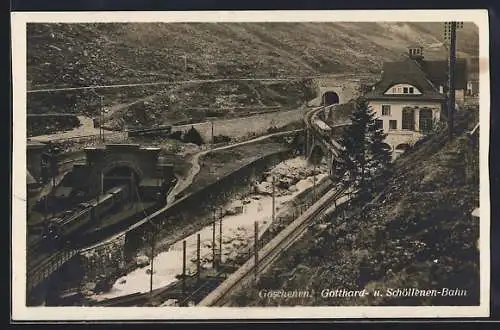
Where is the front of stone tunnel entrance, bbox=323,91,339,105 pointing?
toward the camera
